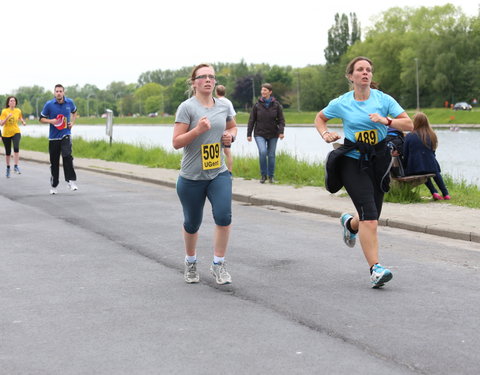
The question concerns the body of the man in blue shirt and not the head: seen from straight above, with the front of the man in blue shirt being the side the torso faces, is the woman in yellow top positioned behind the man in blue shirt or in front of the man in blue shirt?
behind

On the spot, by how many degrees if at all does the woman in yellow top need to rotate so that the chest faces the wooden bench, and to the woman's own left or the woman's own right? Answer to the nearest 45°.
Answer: approximately 45° to the woman's own left

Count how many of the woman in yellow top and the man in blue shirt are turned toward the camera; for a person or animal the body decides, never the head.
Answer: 2

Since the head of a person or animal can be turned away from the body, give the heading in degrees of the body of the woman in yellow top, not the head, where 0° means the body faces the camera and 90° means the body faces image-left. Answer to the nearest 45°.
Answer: approximately 0°

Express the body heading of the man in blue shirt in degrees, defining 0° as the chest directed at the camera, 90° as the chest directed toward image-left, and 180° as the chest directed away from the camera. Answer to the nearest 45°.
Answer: approximately 0°
